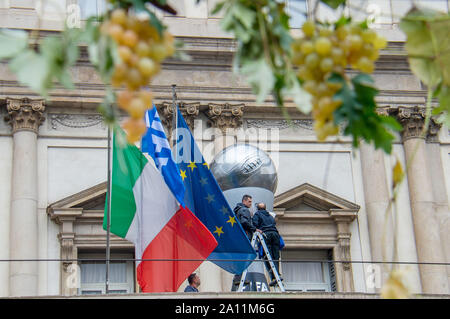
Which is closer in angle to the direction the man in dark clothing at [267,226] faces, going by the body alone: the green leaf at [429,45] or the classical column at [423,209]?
the classical column

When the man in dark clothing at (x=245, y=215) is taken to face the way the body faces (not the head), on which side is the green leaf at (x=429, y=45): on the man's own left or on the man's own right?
on the man's own right
